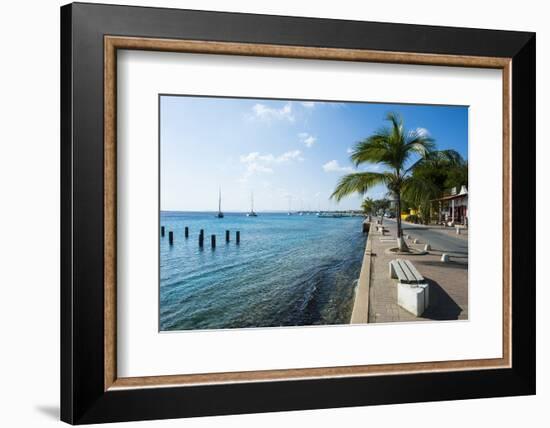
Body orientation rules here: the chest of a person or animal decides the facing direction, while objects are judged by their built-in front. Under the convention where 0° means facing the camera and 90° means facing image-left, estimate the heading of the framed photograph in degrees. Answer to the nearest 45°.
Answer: approximately 315°
